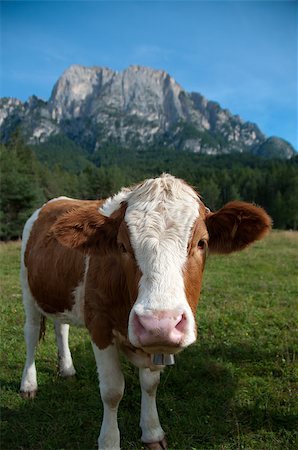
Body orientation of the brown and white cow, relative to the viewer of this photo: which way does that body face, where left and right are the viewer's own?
facing the viewer and to the right of the viewer
